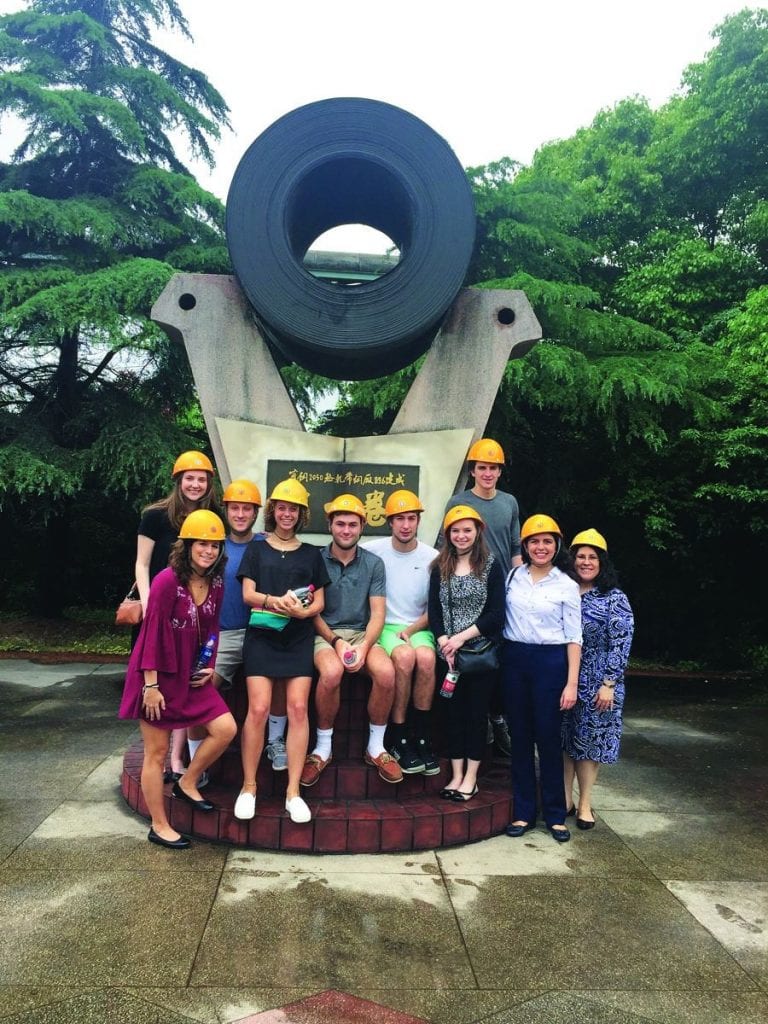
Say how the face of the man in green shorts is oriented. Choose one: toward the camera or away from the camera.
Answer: toward the camera

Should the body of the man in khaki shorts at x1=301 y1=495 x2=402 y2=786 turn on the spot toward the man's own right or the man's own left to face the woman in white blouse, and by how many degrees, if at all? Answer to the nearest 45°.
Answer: approximately 90° to the man's own left

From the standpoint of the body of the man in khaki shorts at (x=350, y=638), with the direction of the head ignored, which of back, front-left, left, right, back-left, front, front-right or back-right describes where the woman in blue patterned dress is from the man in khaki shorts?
left

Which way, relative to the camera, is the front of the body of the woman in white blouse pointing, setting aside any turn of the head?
toward the camera

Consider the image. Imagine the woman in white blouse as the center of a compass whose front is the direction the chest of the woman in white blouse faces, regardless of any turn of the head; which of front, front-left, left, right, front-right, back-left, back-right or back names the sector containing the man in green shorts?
right

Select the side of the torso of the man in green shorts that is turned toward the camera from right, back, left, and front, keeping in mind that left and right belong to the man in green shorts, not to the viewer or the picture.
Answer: front

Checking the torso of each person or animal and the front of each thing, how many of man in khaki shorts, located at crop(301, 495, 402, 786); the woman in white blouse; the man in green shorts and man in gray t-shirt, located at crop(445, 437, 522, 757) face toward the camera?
4

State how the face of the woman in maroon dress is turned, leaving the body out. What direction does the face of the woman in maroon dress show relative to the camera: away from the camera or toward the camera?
toward the camera

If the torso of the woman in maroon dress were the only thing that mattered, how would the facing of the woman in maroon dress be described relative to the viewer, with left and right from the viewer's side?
facing the viewer and to the right of the viewer

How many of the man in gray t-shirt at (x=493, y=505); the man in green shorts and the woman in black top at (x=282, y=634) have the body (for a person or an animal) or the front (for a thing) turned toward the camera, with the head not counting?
3
